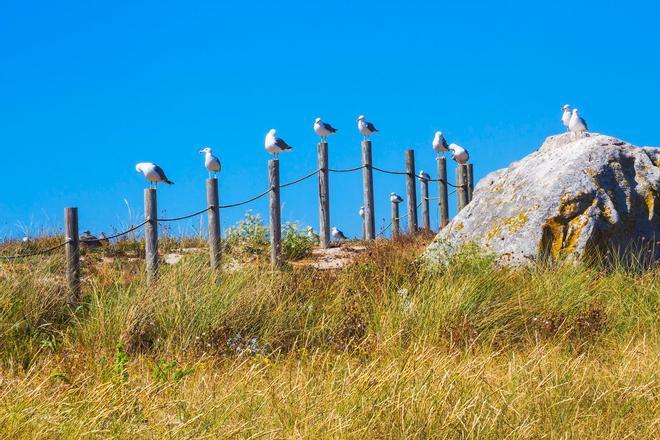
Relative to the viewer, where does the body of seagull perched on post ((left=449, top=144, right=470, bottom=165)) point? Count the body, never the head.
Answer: to the viewer's left

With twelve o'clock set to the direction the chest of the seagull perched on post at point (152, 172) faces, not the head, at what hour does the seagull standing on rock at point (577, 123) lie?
The seagull standing on rock is roughly at 6 o'clock from the seagull perched on post.

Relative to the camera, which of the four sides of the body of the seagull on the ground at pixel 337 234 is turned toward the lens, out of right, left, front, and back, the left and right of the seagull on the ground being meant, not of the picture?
left

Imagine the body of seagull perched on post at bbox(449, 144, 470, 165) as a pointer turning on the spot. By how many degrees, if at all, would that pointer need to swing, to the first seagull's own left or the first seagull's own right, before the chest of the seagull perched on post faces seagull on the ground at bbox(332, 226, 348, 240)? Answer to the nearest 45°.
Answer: approximately 45° to the first seagull's own right

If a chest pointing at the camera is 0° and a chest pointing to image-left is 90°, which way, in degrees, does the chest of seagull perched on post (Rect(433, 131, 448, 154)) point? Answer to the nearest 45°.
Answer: approximately 45°

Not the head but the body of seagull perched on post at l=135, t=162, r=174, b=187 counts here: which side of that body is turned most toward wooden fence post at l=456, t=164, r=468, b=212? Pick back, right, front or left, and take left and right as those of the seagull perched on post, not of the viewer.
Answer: back

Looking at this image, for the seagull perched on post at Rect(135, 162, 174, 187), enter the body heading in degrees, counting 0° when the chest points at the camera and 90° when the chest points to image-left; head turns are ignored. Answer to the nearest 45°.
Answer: approximately 90°
